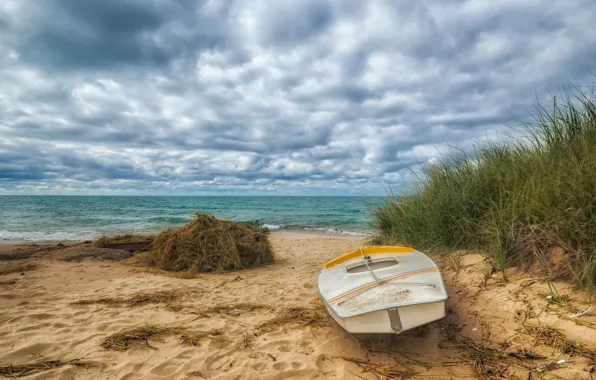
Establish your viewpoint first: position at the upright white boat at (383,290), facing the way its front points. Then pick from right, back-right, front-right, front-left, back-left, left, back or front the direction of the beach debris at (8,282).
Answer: left

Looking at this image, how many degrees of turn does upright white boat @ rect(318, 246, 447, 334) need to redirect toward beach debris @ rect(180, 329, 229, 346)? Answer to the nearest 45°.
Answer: approximately 90° to its left

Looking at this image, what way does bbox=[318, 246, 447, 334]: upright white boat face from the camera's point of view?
away from the camera

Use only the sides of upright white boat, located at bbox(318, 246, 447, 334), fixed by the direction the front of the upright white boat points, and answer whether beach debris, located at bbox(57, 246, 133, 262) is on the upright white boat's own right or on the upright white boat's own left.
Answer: on the upright white boat's own left

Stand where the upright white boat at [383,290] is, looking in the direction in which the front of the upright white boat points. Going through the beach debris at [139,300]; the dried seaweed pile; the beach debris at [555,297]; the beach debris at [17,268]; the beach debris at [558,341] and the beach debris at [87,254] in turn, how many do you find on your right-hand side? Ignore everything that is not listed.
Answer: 2

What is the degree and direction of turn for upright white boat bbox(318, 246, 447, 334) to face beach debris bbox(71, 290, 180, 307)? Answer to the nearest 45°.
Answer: approximately 90° to its left

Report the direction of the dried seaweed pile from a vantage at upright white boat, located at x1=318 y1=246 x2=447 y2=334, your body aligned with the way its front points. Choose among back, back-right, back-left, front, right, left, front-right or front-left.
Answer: front-left

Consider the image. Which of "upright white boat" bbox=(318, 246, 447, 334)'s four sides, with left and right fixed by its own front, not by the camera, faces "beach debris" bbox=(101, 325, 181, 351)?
left

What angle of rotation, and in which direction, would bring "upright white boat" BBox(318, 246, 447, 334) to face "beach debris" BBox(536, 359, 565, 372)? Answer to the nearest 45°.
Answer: approximately 135° to its right

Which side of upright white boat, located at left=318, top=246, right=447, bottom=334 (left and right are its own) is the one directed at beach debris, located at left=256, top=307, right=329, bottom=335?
left

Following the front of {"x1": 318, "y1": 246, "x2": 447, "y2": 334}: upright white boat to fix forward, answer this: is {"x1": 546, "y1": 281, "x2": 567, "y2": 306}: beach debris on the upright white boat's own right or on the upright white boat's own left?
on the upright white boat's own right

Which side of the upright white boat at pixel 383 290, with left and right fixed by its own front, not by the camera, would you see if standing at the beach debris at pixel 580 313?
right

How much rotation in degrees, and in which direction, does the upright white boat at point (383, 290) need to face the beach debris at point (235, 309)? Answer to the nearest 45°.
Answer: approximately 90° to its left
